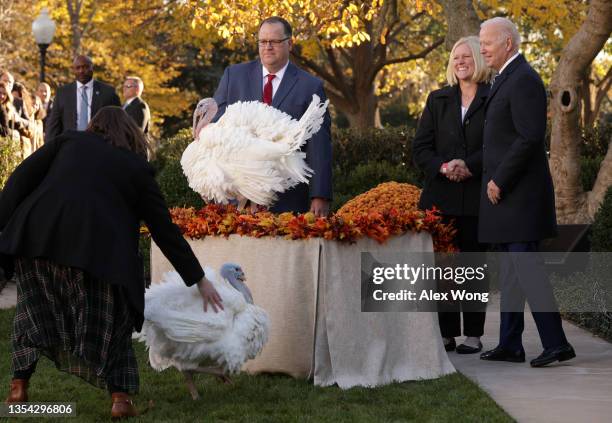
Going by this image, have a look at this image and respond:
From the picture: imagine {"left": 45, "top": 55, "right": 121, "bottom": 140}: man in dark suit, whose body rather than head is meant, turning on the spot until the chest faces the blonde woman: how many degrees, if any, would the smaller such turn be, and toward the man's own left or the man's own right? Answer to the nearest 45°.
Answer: approximately 45° to the man's own left

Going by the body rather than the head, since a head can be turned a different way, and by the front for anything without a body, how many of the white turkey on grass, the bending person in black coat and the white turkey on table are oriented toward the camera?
0

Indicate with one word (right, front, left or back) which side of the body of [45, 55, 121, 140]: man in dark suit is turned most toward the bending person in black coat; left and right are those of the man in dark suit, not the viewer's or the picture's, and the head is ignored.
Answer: front

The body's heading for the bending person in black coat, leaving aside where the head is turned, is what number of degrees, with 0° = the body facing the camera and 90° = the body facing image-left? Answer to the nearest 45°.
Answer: approximately 225°

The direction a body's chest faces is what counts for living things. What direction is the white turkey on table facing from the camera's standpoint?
to the viewer's left

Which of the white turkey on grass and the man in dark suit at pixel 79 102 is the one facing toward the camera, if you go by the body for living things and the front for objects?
the man in dark suit

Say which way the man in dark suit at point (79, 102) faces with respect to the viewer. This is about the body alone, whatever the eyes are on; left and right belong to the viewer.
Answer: facing the viewer

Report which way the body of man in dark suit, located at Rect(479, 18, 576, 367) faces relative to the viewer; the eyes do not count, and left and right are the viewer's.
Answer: facing to the left of the viewer

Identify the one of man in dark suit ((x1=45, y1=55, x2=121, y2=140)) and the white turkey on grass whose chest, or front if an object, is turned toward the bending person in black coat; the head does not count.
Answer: the man in dark suit

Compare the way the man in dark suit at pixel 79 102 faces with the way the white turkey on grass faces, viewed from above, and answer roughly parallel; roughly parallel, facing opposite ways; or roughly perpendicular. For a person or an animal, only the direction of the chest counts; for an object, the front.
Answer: roughly perpendicular

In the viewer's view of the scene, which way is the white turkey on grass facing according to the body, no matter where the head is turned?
to the viewer's right

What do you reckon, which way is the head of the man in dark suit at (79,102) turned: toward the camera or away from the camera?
toward the camera
